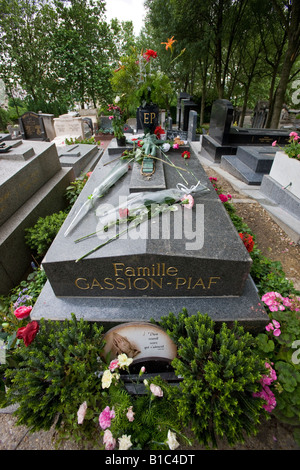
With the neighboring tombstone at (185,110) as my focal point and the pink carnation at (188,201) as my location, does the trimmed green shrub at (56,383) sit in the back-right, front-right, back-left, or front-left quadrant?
back-left

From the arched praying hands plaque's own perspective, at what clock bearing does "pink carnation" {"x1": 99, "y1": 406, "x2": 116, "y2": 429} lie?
The pink carnation is roughly at 1 o'clock from the arched praying hands plaque.

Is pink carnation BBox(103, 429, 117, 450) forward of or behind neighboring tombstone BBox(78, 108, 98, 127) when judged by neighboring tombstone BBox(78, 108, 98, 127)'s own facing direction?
forward

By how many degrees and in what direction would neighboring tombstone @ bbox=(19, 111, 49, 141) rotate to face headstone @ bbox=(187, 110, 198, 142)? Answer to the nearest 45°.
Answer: approximately 90° to its left

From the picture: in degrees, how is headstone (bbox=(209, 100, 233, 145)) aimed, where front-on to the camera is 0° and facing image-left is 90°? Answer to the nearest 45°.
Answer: approximately 45°

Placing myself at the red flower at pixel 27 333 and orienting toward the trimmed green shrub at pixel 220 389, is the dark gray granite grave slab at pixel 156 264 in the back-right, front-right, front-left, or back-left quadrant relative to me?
front-left

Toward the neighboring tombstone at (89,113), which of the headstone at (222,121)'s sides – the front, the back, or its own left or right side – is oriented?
right

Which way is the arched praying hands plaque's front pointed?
toward the camera

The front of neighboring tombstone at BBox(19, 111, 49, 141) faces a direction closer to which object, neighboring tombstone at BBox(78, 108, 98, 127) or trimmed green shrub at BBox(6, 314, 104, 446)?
the trimmed green shrub

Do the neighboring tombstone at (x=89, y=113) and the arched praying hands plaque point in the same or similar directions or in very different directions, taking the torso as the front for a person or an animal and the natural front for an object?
same or similar directions

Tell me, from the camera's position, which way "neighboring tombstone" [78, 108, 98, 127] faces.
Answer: facing the viewer

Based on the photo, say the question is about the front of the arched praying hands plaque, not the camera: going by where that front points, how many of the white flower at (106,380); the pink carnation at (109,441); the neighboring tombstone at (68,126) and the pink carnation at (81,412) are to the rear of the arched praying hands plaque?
1

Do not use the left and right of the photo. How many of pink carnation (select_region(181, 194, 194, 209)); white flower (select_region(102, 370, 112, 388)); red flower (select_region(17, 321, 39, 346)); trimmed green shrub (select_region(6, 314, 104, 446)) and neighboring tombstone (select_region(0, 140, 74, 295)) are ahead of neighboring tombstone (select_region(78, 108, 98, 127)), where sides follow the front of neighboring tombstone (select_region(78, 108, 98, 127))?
5

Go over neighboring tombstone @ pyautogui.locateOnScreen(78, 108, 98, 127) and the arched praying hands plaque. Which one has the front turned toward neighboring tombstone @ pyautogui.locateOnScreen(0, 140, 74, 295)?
neighboring tombstone @ pyautogui.locateOnScreen(78, 108, 98, 127)

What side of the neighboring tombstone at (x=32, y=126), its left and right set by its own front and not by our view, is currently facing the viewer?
front

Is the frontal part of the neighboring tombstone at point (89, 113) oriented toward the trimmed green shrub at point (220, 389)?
yes
